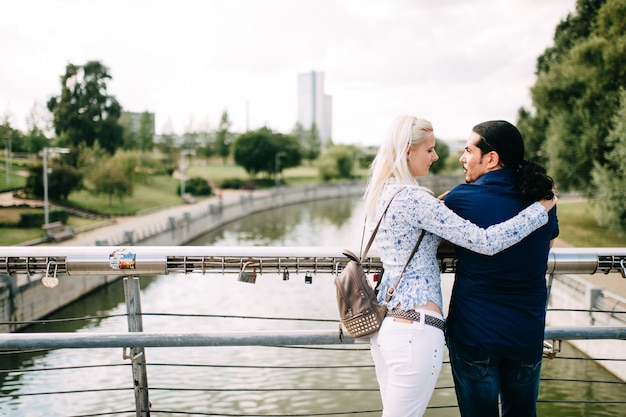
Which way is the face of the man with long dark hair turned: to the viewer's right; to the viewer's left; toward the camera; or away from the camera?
to the viewer's left

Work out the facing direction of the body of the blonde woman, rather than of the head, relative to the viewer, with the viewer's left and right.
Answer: facing away from the viewer and to the right of the viewer

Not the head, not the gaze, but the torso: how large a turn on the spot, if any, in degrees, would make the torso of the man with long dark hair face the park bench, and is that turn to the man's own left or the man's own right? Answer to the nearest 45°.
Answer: approximately 45° to the man's own left

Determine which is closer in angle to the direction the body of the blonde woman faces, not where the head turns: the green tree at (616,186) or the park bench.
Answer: the green tree

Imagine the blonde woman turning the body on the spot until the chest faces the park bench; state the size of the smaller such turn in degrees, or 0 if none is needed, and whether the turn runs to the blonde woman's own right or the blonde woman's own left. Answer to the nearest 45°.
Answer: approximately 90° to the blonde woman's own left

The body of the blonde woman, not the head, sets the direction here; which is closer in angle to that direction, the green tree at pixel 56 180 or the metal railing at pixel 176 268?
the green tree

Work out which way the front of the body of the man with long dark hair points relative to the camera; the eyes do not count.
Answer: away from the camera

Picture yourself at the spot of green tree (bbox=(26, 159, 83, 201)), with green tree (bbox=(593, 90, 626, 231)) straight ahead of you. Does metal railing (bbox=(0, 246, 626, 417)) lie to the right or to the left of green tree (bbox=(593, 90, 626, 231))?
right

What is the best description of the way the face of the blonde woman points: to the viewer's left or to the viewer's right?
to the viewer's right

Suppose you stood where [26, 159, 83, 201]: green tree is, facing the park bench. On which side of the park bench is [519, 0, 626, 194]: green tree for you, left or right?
left
